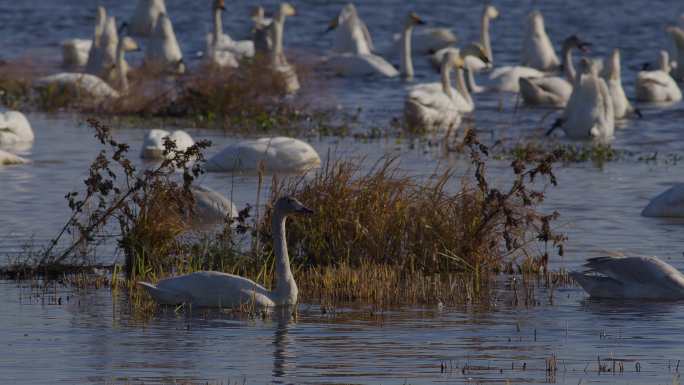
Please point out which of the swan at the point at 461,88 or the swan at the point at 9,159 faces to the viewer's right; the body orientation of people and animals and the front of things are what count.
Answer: the swan at the point at 461,88

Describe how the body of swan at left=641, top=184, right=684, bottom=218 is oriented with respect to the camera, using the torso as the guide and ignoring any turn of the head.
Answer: to the viewer's right

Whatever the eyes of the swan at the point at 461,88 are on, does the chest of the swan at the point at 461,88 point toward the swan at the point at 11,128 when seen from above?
no

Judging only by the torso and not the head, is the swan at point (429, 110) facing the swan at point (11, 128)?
no
